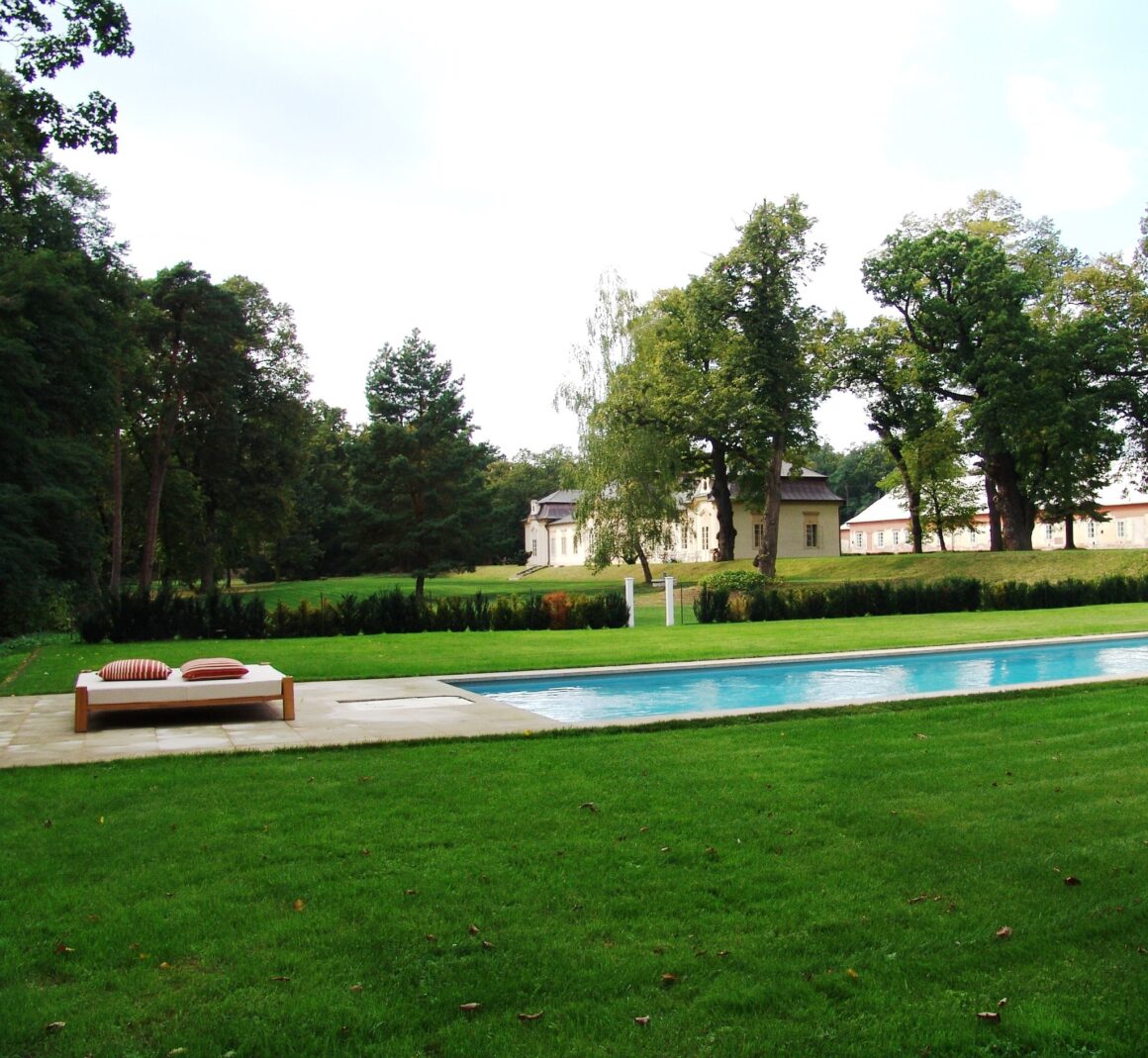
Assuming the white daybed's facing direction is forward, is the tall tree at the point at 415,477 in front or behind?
behind

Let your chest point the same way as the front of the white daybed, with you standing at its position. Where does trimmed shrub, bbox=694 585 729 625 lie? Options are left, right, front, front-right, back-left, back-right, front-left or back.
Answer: back-left

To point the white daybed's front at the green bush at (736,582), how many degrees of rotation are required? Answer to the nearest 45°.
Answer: approximately 135° to its left

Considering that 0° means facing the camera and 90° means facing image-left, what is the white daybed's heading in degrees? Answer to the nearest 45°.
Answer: approximately 0°

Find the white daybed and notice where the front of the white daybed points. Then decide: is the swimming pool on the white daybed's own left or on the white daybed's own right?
on the white daybed's own left
